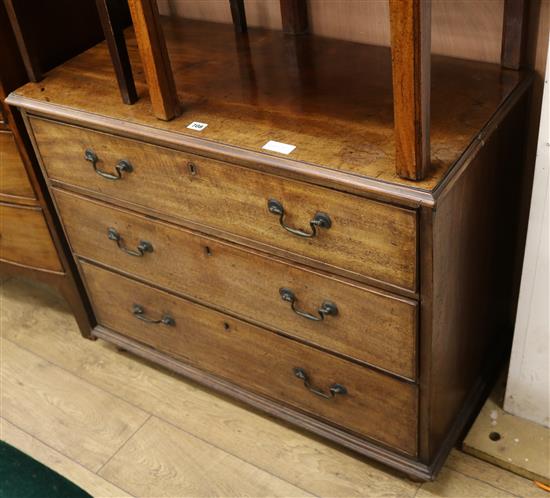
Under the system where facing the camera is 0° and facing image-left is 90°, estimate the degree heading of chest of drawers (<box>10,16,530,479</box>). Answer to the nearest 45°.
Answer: approximately 45°

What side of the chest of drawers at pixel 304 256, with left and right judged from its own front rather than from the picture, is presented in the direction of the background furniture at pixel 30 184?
right
